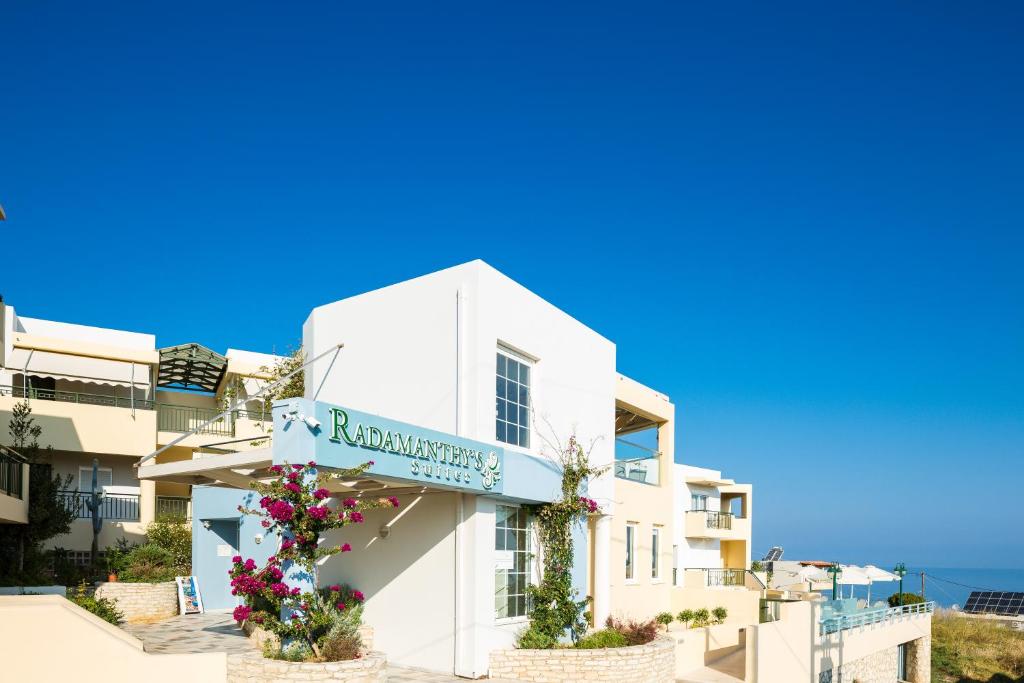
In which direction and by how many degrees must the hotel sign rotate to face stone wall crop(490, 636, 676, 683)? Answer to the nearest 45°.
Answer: approximately 90° to its left

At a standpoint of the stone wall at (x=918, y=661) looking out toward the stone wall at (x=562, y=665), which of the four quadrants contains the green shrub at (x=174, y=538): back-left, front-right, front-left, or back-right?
front-right

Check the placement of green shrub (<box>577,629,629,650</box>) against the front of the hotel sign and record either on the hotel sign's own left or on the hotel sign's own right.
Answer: on the hotel sign's own left
